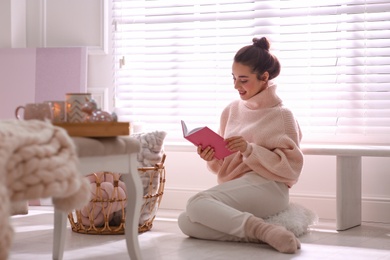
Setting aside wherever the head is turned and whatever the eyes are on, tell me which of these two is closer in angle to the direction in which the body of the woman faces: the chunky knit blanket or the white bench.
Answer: the chunky knit blanket

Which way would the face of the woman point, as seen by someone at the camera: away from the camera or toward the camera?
toward the camera

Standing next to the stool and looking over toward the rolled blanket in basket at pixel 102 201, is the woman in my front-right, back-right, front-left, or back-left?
front-right

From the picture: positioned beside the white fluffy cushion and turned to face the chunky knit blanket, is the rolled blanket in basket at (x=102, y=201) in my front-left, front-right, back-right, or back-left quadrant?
front-right

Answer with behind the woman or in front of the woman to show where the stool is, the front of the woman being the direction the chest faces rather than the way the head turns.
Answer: in front

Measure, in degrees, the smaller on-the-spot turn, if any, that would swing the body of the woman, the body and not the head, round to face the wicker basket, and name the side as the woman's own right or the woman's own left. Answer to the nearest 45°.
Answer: approximately 45° to the woman's own right

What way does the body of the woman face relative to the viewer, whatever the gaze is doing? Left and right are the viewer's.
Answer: facing the viewer and to the left of the viewer

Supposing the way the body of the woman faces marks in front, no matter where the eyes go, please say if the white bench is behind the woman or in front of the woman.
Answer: behind

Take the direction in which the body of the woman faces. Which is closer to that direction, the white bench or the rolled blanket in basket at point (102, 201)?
the rolled blanket in basket
